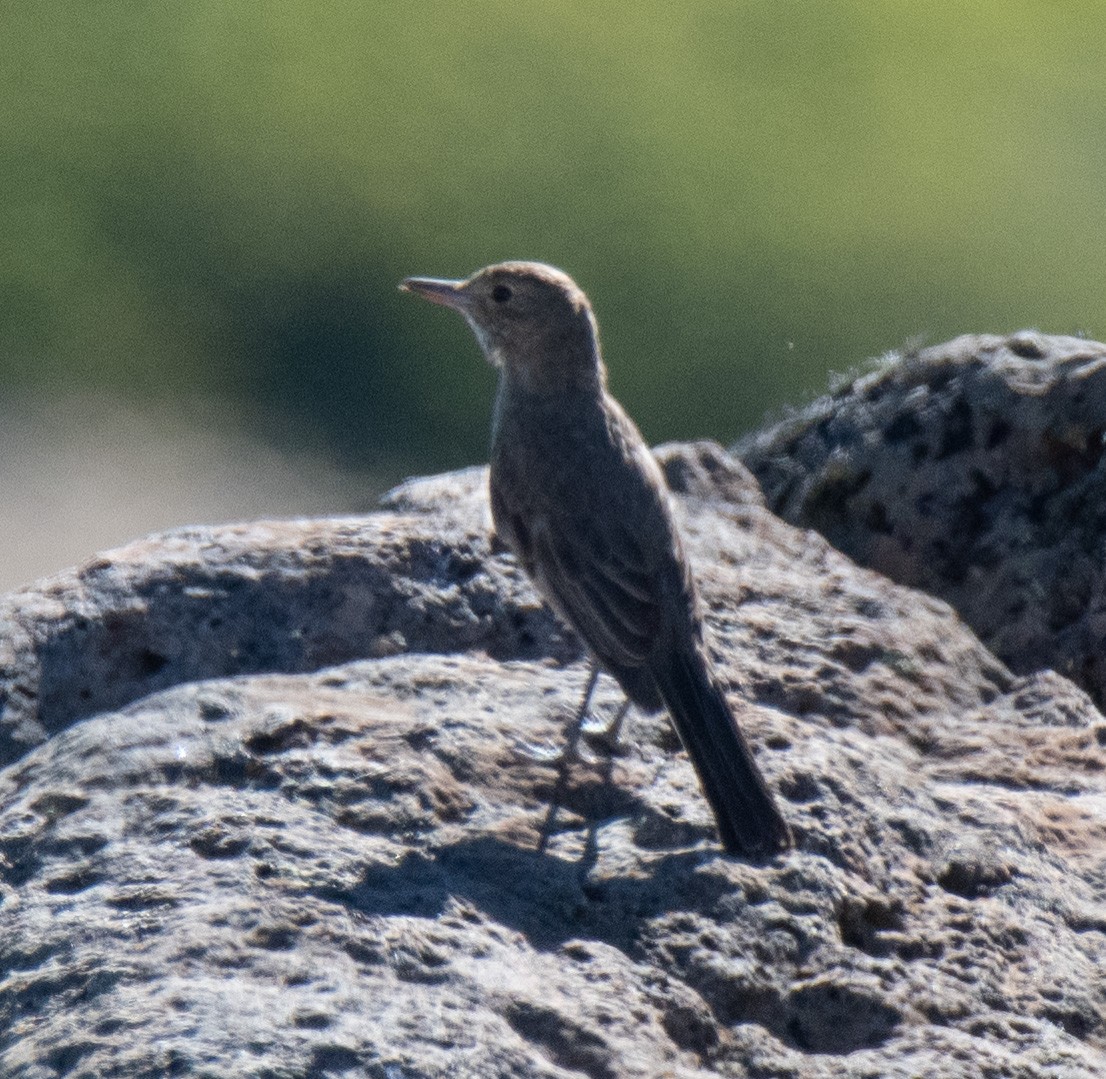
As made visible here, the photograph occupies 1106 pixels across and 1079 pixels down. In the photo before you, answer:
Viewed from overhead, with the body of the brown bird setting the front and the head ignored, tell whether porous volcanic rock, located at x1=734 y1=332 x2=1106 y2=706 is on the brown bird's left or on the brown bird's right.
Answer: on the brown bird's right

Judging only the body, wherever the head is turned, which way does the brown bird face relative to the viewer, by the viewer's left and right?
facing away from the viewer and to the left of the viewer
